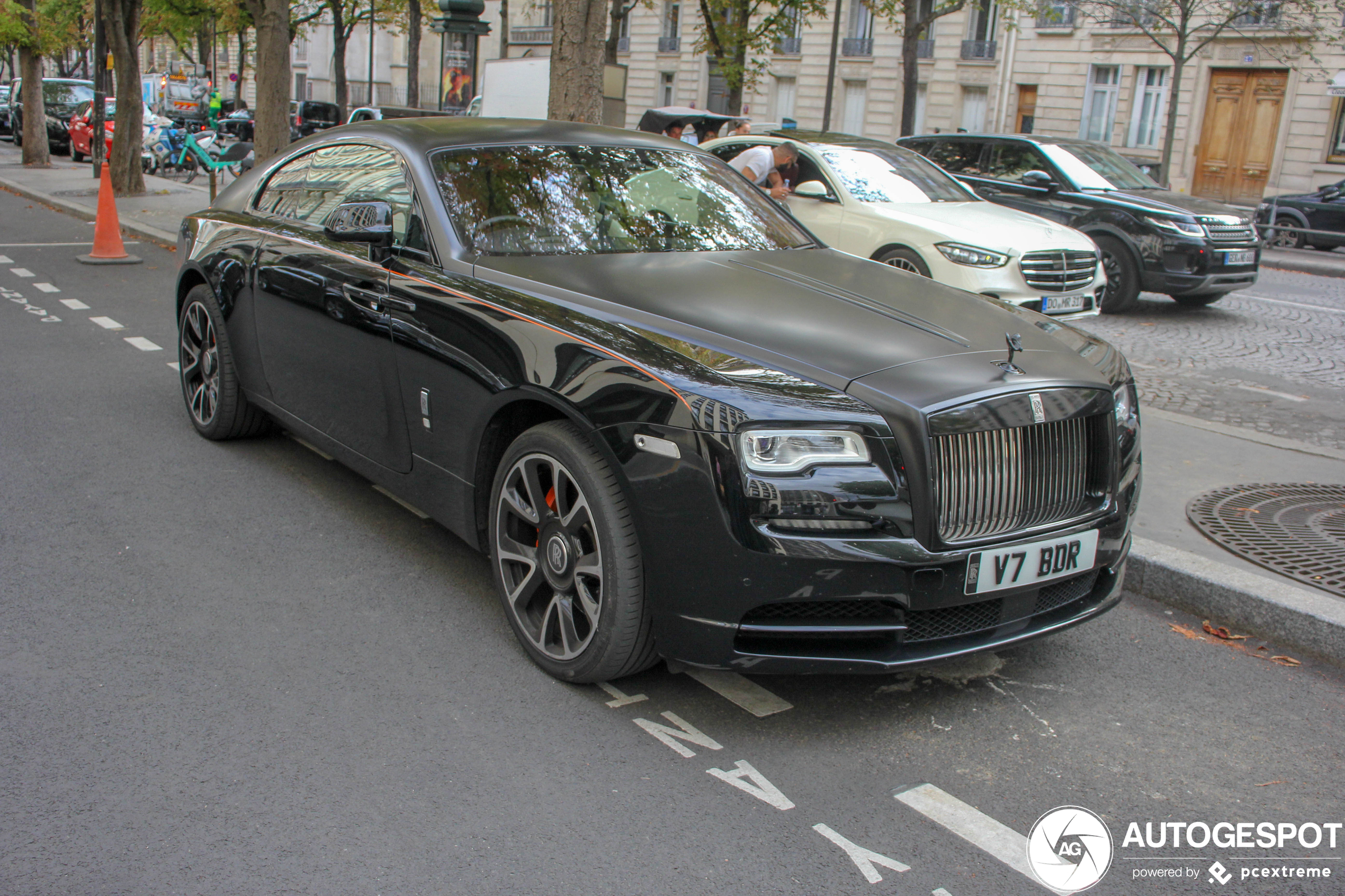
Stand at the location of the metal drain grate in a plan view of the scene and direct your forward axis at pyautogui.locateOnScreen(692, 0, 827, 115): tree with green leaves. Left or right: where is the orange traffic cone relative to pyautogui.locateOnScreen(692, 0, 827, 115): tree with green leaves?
left

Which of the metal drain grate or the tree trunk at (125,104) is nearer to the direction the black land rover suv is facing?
the metal drain grate

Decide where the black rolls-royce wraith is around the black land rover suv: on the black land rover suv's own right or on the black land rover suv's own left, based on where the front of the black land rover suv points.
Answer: on the black land rover suv's own right

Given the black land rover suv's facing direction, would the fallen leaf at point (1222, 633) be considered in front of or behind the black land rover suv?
in front

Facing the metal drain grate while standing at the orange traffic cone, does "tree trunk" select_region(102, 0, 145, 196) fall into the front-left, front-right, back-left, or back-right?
back-left

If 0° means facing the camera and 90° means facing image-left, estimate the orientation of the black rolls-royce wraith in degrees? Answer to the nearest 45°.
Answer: approximately 315°

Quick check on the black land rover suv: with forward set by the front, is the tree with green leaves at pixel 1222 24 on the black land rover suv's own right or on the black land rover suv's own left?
on the black land rover suv's own left

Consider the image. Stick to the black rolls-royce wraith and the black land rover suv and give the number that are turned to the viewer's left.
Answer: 0

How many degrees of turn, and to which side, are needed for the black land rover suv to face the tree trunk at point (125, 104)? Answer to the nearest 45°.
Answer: approximately 135° to its right

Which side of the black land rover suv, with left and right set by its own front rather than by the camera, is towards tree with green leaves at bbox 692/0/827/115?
back

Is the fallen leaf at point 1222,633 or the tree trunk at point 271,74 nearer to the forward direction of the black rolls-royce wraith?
the fallen leaf

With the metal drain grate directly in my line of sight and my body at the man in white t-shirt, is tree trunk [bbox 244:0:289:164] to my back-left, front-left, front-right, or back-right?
back-right

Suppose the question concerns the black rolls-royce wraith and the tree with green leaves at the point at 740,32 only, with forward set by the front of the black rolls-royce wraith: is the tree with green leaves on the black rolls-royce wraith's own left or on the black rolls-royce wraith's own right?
on the black rolls-royce wraith's own left

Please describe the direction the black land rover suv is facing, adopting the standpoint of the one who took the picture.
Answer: facing the viewer and to the right of the viewer

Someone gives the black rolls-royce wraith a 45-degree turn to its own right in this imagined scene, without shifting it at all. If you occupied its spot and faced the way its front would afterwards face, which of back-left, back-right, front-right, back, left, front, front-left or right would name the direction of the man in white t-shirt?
back

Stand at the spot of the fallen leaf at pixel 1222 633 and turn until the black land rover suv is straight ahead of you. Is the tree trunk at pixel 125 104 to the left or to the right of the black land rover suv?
left

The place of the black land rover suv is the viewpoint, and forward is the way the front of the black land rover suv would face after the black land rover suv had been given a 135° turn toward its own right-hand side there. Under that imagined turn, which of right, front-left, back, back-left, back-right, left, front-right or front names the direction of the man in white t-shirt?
front-left
